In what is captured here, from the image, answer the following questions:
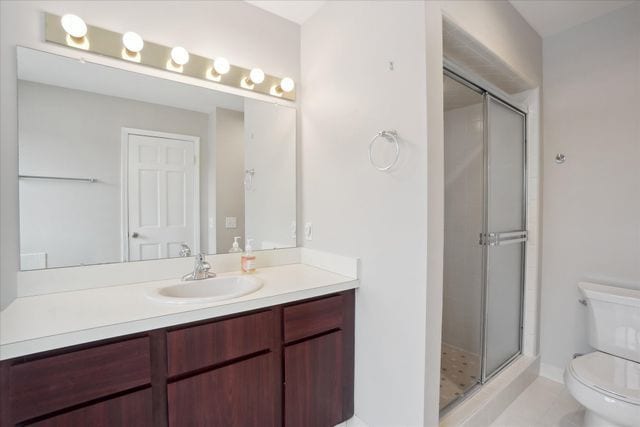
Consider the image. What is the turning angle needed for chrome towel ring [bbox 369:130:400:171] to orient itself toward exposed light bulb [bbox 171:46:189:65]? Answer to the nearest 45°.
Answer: approximately 45° to its right

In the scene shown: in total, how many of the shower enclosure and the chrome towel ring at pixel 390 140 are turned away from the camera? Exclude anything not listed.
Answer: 0

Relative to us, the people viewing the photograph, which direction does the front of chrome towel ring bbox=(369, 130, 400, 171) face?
facing the viewer and to the left of the viewer

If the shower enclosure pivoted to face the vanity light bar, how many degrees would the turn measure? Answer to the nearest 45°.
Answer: approximately 90° to its right

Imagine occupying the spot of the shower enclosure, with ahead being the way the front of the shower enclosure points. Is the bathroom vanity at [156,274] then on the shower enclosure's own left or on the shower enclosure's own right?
on the shower enclosure's own right

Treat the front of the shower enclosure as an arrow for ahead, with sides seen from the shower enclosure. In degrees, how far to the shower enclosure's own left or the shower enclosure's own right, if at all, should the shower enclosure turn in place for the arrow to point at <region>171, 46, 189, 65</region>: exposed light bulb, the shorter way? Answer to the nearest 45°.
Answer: approximately 90° to the shower enclosure's own right
